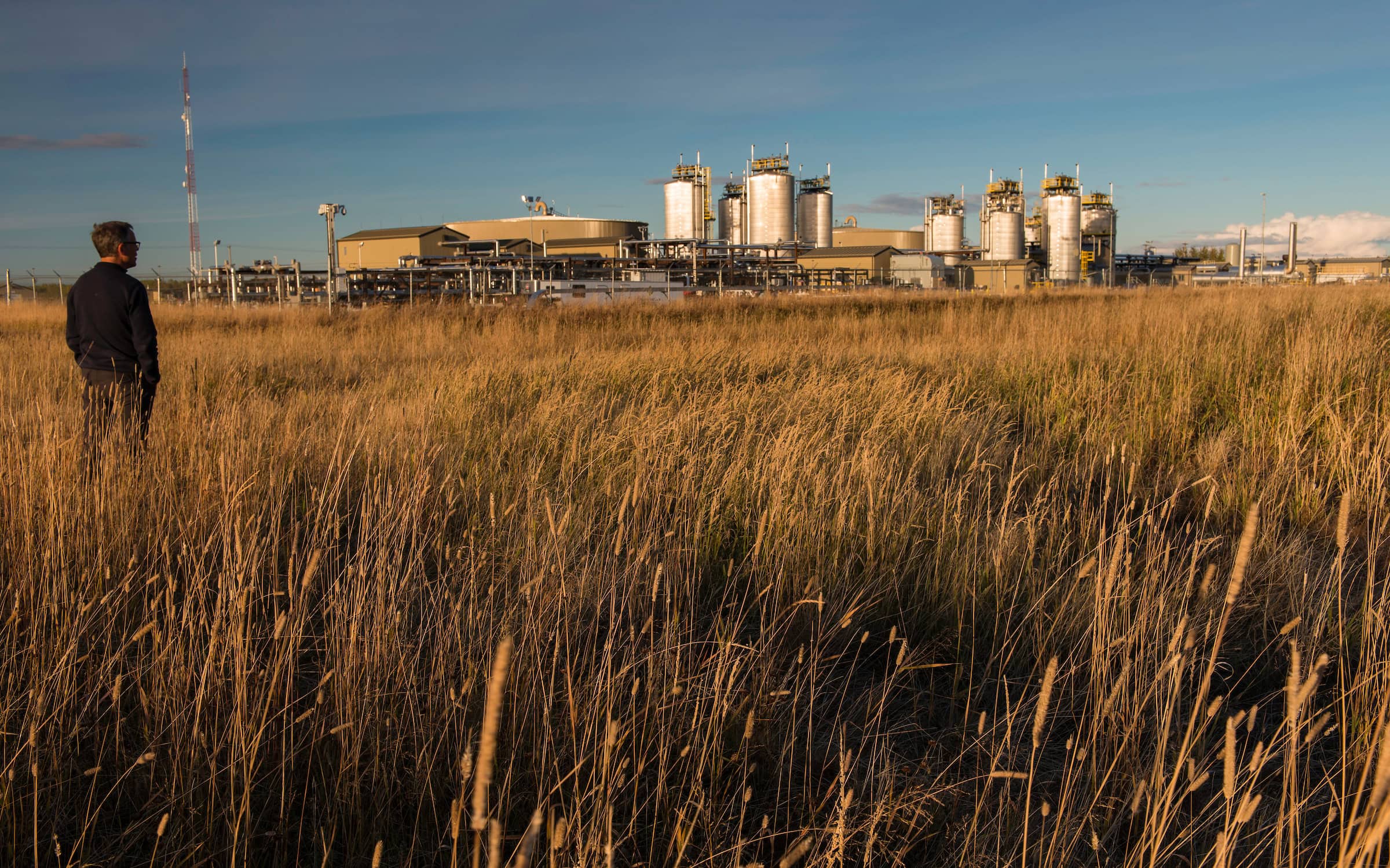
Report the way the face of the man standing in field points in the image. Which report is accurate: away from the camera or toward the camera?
away from the camera

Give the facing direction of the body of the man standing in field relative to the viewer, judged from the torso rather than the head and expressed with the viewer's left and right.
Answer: facing away from the viewer and to the right of the viewer
